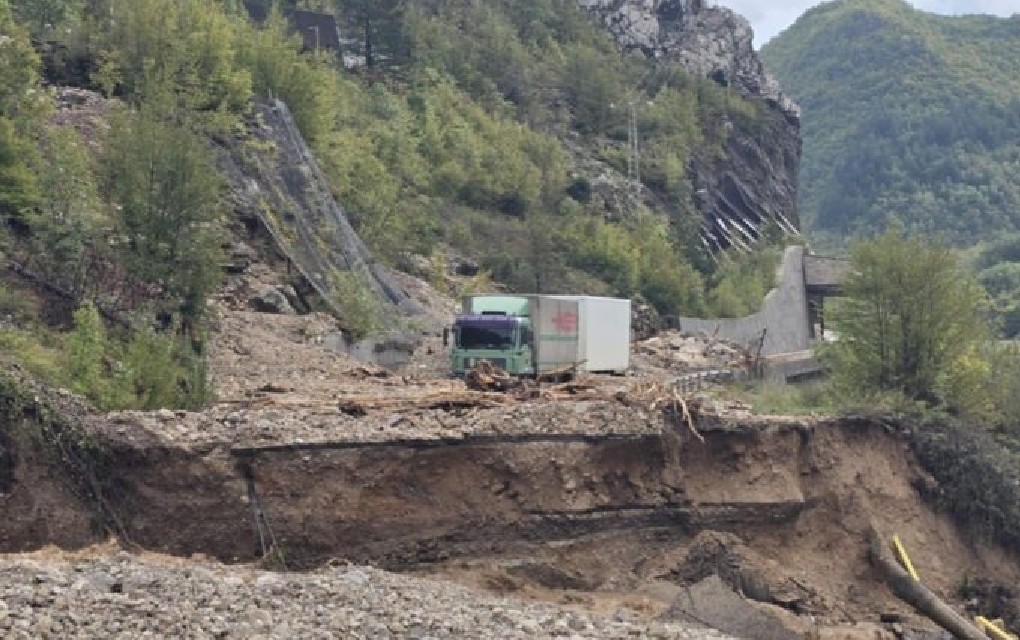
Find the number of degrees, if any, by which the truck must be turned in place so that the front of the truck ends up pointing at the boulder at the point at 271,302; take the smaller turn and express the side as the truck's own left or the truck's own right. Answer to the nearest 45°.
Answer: approximately 45° to the truck's own right

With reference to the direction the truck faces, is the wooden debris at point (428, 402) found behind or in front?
in front

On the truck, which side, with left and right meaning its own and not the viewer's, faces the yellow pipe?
left

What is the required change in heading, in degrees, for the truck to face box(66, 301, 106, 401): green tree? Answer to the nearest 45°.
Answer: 0° — it already faces it

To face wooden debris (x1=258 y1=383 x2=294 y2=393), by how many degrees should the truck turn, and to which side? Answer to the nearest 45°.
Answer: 0° — it already faces it

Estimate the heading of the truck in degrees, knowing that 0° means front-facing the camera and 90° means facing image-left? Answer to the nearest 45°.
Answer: approximately 45°

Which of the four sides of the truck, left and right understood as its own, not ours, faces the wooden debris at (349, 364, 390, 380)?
front
